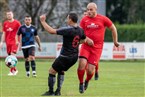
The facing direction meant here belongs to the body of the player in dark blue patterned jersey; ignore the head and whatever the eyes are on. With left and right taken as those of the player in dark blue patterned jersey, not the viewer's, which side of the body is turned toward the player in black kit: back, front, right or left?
front

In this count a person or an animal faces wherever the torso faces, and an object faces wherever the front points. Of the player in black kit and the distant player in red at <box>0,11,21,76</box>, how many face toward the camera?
1

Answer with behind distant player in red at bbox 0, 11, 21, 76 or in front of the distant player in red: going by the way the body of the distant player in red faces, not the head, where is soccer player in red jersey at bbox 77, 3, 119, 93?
in front

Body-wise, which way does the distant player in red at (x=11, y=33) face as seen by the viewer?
toward the camera

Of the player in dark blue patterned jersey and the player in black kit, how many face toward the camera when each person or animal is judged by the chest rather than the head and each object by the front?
1
